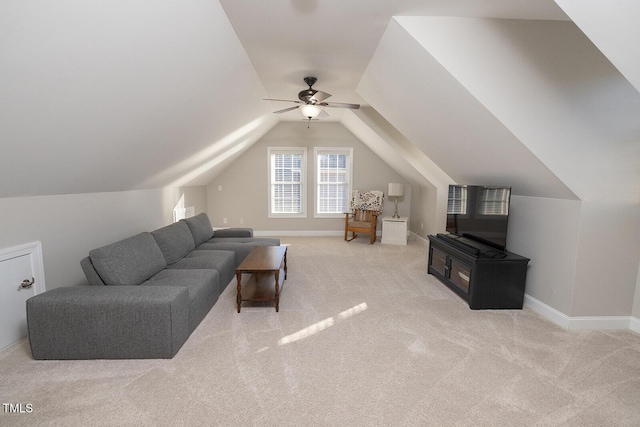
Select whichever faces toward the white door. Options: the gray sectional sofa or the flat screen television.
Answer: the flat screen television

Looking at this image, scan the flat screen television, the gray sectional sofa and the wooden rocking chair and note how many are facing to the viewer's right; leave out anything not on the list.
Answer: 1

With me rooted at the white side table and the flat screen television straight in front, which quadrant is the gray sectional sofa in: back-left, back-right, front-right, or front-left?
front-right

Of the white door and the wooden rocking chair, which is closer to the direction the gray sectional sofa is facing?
the wooden rocking chair

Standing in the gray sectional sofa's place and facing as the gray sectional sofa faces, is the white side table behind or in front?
in front

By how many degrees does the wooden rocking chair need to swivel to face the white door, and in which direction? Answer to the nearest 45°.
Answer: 0° — it already faces it

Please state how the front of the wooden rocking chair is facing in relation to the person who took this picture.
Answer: facing the viewer and to the left of the viewer

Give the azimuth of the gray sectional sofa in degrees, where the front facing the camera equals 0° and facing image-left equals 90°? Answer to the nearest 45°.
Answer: approximately 270°

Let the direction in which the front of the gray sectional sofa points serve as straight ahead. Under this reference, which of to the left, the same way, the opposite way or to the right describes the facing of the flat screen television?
the opposite way

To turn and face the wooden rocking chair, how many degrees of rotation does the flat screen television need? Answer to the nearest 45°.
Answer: approximately 90° to its right

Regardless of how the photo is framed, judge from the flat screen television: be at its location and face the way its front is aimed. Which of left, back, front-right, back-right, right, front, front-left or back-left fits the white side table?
right

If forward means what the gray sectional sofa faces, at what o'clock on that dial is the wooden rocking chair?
The wooden rocking chair is roughly at 11 o'clock from the gray sectional sofa.

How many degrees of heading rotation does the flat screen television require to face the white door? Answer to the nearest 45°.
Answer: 0° — it already faces it

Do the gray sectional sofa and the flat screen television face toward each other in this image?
yes

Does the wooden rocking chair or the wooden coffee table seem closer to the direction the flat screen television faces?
the wooden coffee table

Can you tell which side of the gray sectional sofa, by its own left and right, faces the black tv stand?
front
